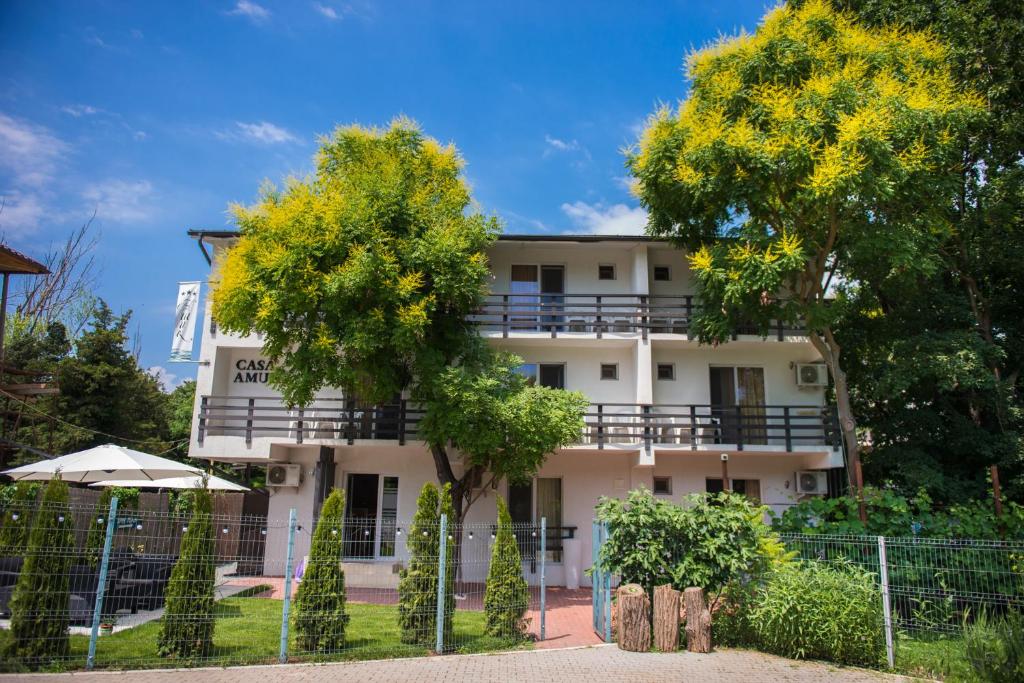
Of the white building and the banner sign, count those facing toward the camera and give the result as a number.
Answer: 2

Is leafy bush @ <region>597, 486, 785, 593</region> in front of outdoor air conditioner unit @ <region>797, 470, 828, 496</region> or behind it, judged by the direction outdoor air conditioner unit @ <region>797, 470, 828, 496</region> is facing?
in front

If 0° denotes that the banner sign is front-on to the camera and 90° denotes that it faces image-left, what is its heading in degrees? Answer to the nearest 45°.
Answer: approximately 0°

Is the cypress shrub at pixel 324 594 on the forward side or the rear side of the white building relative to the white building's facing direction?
on the forward side

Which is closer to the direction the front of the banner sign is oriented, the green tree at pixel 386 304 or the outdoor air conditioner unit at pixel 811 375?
the green tree

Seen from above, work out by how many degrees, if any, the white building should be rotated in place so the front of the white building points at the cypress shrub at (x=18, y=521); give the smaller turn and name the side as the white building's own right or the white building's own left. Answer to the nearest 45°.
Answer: approximately 45° to the white building's own right

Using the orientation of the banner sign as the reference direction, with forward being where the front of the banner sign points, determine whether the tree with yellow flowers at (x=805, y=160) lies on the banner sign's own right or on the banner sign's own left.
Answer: on the banner sign's own left
